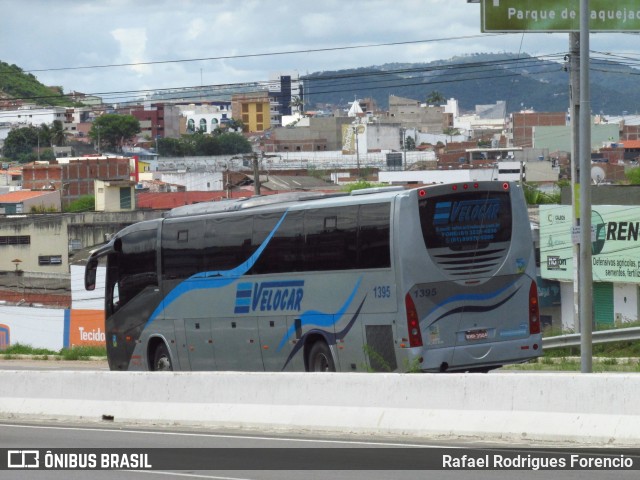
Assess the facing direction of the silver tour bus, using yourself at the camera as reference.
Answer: facing away from the viewer and to the left of the viewer

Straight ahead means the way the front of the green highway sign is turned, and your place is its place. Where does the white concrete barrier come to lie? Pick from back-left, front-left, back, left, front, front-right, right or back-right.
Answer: front

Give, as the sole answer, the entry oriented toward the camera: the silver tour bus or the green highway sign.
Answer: the green highway sign

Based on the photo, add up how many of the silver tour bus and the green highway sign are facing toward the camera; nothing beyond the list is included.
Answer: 1

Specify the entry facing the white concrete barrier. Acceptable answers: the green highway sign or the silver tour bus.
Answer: the green highway sign

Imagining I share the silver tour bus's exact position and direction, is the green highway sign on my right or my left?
on my right

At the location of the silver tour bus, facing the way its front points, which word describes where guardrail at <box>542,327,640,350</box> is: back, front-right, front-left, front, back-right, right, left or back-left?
right

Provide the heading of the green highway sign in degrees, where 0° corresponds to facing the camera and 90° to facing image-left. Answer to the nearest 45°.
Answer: approximately 0°

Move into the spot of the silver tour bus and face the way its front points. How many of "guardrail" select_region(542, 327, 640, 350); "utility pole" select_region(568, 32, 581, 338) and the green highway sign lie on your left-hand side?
0
